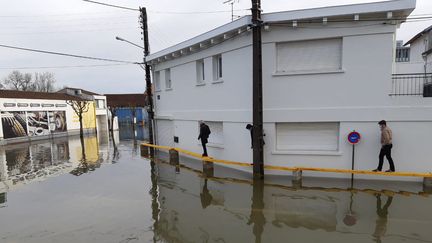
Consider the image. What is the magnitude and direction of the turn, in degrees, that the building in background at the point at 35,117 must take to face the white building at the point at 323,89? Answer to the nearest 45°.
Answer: approximately 45° to its right

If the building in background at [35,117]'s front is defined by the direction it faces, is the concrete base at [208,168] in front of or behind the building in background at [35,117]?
in front

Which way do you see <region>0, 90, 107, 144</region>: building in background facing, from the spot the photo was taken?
facing the viewer and to the right of the viewer

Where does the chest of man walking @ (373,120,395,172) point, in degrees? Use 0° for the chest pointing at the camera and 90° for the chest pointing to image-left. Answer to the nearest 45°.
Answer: approximately 90°

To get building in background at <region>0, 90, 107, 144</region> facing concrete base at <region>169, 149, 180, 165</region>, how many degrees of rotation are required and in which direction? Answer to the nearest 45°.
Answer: approximately 45° to its right

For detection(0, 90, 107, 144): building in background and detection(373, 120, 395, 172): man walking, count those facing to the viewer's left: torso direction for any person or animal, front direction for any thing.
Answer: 1

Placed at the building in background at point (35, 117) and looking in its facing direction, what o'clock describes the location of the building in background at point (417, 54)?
the building in background at point (417, 54) is roughly at 12 o'clock from the building in background at point (35, 117).

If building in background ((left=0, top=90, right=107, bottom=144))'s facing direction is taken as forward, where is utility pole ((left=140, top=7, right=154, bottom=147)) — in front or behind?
in front
